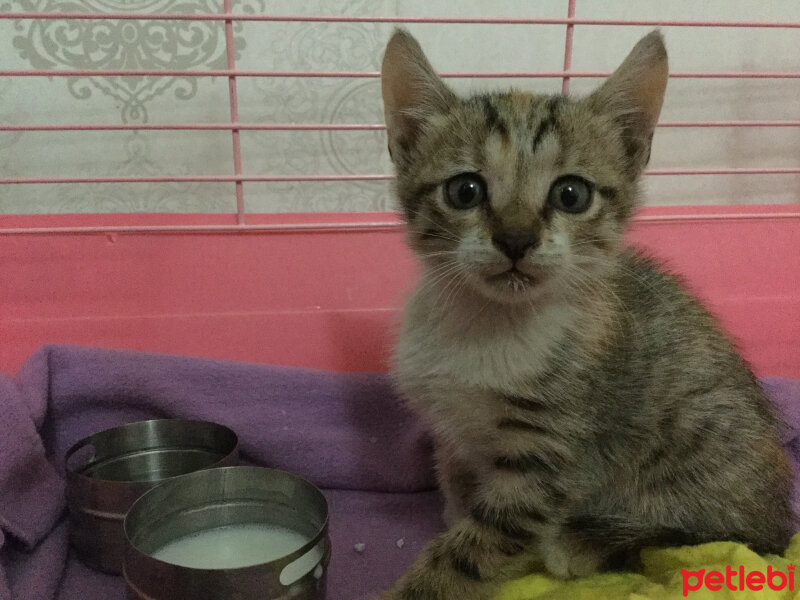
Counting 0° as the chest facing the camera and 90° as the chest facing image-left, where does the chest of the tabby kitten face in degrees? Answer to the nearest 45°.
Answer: approximately 45°

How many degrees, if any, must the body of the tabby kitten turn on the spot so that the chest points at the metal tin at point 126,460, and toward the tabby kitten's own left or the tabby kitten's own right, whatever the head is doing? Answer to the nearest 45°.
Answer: approximately 45° to the tabby kitten's own right

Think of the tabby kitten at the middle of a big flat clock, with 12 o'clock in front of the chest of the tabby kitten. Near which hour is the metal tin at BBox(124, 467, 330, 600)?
The metal tin is roughly at 1 o'clock from the tabby kitten.

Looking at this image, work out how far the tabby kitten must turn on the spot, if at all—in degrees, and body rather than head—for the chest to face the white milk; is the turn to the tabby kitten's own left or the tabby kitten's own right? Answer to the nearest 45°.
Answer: approximately 45° to the tabby kitten's own right
